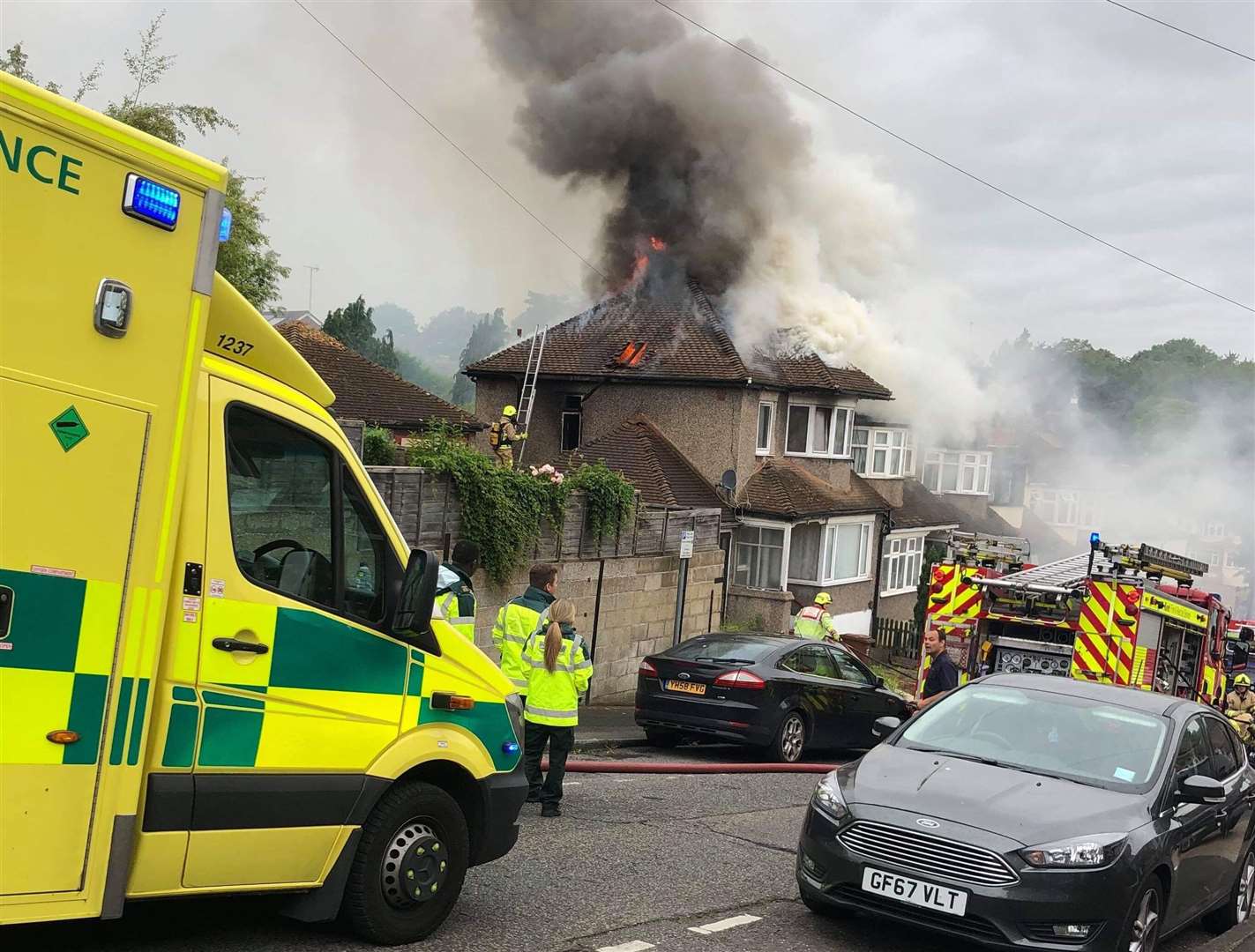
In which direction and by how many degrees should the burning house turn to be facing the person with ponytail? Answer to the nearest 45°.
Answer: approximately 45° to its right

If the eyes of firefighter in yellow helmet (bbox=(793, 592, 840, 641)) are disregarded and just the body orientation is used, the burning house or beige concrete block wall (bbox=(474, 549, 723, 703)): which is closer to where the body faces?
the burning house

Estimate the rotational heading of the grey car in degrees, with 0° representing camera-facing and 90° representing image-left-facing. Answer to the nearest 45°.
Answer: approximately 45°

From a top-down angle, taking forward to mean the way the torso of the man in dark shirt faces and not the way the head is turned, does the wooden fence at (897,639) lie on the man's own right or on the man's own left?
on the man's own right

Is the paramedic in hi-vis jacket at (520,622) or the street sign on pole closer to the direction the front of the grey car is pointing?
the paramedic in hi-vis jacket

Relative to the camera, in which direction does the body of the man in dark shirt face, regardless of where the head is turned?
to the viewer's left

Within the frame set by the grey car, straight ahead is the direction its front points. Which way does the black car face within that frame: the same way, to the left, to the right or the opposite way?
the opposite way

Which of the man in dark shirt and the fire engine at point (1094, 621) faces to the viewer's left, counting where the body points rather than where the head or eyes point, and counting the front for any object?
the man in dark shirt

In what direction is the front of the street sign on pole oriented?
toward the camera

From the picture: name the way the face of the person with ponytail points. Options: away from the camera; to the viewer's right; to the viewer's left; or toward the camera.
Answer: away from the camera
